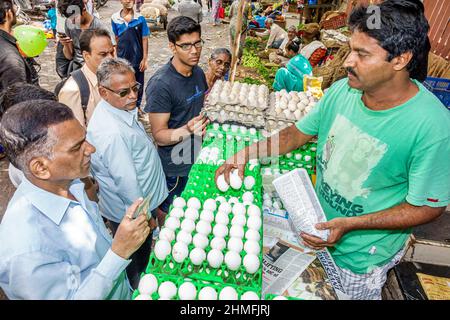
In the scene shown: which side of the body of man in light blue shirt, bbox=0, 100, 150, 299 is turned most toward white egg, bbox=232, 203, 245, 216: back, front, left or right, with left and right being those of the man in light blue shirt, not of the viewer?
front

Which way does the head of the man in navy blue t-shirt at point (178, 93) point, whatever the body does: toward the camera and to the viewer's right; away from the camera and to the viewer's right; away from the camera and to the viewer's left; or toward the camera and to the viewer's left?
toward the camera and to the viewer's right

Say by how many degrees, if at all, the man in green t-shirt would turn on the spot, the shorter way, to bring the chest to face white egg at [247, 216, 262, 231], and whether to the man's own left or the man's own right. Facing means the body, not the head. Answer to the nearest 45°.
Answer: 0° — they already face it

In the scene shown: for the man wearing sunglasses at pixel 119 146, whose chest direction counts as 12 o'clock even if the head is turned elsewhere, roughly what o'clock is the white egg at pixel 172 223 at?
The white egg is roughly at 1 o'clock from the man wearing sunglasses.

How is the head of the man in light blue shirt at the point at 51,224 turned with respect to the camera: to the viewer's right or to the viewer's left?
to the viewer's right

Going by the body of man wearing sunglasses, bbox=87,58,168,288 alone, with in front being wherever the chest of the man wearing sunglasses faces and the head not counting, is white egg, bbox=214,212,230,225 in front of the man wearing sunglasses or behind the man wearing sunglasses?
in front

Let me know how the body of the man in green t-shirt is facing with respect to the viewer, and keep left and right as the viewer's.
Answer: facing the viewer and to the left of the viewer

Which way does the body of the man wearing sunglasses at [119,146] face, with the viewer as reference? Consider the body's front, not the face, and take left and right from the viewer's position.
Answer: facing the viewer and to the right of the viewer

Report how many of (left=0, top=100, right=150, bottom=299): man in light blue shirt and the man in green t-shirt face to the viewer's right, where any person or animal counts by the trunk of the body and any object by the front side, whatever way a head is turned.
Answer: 1

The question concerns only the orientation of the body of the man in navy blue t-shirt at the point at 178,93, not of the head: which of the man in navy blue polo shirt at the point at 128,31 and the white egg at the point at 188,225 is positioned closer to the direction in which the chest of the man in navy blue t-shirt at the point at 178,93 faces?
the white egg

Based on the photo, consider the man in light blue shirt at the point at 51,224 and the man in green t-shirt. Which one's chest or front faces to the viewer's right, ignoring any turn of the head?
the man in light blue shirt

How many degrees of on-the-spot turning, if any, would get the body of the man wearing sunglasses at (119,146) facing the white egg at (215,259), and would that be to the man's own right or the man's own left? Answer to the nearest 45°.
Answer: approximately 45° to the man's own right

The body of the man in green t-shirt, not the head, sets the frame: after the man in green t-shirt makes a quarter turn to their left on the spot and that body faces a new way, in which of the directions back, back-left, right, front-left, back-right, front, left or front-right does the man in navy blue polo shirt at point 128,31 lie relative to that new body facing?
back

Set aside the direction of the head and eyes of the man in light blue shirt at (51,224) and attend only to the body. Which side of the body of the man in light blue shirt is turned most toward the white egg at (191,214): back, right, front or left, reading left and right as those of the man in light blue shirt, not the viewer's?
front

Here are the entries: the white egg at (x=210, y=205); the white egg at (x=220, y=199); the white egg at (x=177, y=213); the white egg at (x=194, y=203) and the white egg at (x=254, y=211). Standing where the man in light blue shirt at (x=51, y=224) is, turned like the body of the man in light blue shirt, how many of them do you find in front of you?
5

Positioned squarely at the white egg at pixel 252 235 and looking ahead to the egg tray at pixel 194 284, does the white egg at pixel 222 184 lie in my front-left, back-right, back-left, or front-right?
back-right

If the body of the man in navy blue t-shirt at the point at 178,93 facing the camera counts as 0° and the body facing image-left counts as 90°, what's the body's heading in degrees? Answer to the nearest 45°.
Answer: approximately 315°

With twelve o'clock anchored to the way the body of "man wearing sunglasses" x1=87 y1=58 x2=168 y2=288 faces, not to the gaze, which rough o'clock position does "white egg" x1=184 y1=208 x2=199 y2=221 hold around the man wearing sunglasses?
The white egg is roughly at 1 o'clock from the man wearing sunglasses.

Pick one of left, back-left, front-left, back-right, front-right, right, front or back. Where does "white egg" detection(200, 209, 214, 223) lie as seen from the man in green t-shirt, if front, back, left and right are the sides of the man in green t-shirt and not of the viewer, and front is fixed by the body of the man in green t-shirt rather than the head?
front

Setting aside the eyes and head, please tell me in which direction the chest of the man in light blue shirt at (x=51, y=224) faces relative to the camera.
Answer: to the viewer's right
